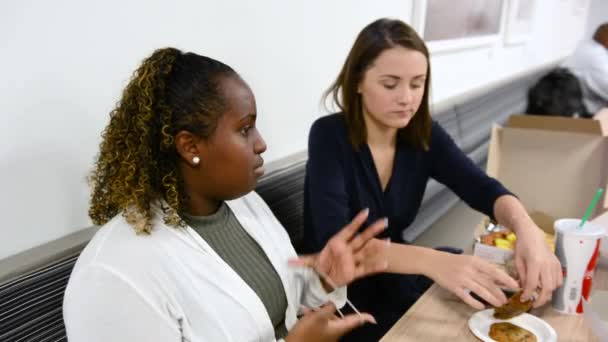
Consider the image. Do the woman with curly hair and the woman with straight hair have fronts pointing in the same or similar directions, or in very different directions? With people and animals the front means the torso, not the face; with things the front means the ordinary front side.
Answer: same or similar directions

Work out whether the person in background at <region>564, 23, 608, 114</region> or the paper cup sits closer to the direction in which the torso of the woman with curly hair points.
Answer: the paper cup

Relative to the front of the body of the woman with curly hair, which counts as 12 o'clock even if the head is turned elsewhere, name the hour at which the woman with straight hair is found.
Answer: The woman with straight hair is roughly at 9 o'clock from the woman with curly hair.

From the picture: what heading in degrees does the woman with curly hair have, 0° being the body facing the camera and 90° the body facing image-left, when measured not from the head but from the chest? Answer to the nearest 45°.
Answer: approximately 315°

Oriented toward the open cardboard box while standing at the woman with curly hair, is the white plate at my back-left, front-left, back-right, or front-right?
front-right

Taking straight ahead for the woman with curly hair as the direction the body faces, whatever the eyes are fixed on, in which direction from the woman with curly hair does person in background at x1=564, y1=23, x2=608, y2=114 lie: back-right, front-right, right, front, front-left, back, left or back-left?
left

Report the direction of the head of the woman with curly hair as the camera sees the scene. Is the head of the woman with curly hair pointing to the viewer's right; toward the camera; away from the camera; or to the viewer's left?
to the viewer's right

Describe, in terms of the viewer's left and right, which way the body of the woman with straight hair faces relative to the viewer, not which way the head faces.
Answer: facing the viewer and to the right of the viewer

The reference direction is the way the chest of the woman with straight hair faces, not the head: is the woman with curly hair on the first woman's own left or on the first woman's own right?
on the first woman's own right

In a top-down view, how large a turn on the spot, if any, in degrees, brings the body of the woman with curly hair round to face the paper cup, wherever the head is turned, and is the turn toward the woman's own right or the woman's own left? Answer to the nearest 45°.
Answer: approximately 45° to the woman's own left
